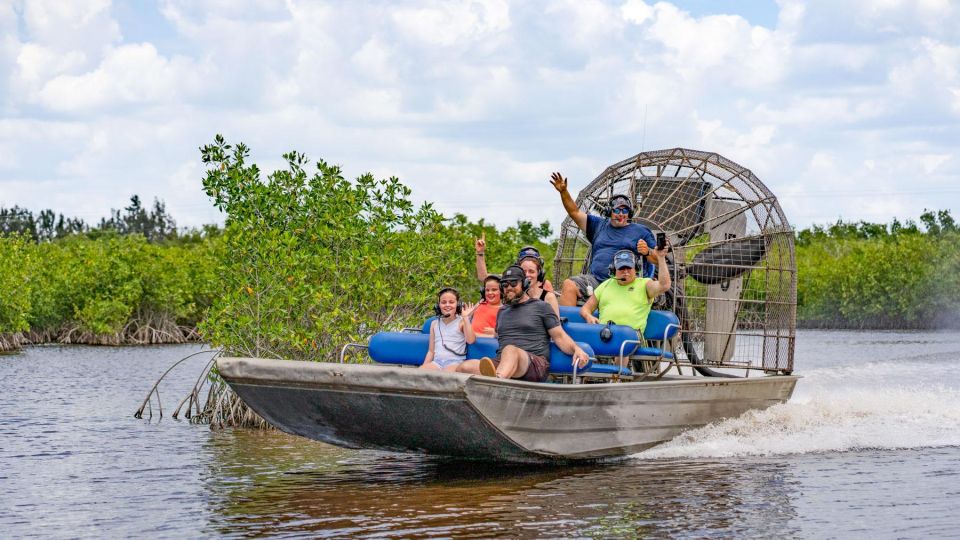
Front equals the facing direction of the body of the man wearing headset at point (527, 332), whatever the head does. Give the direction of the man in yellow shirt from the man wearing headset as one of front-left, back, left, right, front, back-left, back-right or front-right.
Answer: back

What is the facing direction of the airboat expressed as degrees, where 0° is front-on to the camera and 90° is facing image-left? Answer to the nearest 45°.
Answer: approximately 45°

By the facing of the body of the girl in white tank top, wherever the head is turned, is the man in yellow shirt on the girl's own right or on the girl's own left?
on the girl's own left

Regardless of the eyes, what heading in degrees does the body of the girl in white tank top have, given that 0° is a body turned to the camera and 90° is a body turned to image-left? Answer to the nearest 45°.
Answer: approximately 0°

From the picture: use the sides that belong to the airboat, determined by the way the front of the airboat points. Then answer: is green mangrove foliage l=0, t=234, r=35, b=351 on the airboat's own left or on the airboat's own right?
on the airboat's own right

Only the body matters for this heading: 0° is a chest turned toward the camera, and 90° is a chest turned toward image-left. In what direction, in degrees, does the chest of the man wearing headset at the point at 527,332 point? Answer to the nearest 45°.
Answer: approximately 45°

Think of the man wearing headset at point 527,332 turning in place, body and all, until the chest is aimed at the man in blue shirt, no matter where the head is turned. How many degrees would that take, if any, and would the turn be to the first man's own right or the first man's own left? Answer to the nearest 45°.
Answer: approximately 180°
